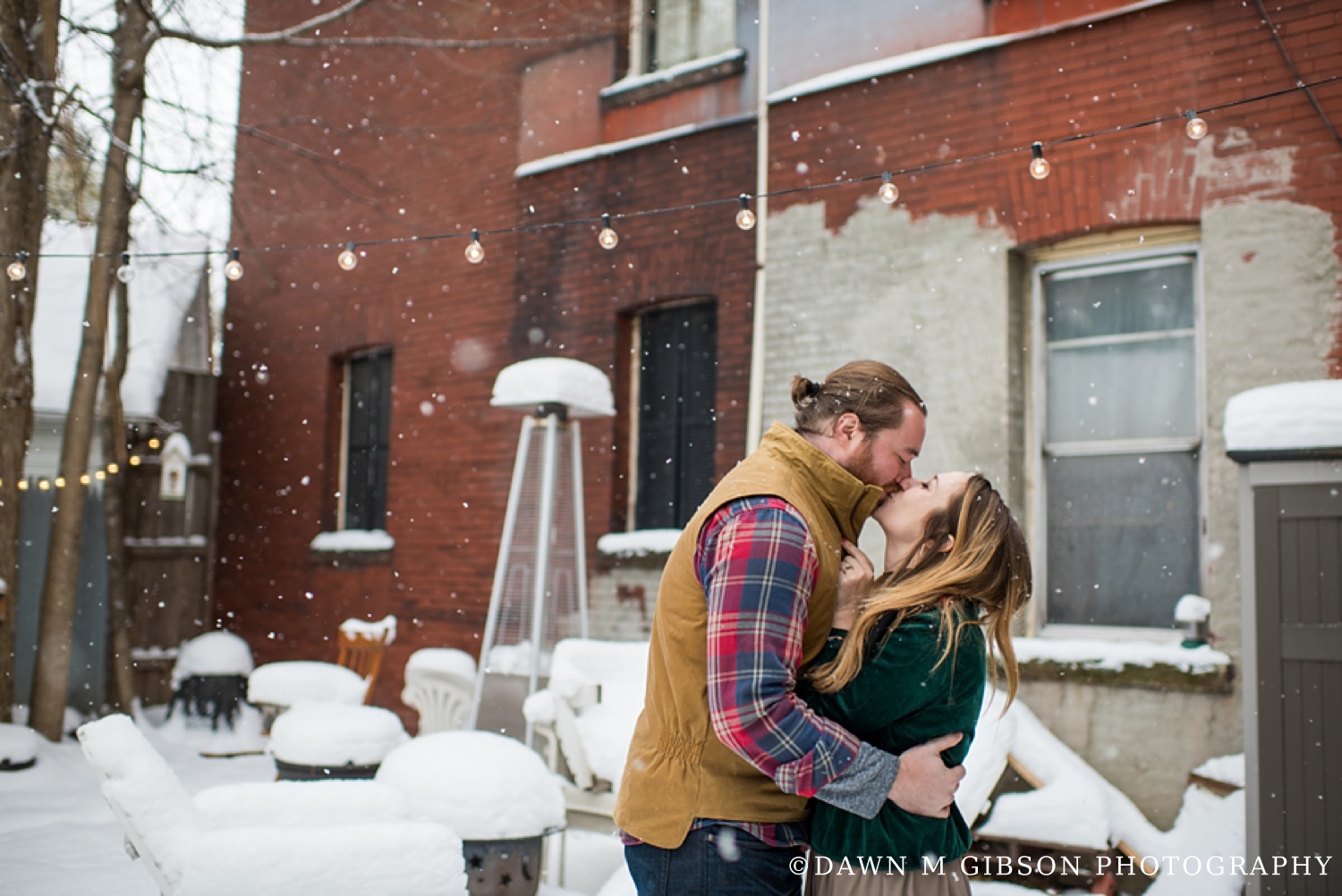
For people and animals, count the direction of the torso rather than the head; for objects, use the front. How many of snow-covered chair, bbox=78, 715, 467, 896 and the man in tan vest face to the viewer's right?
2

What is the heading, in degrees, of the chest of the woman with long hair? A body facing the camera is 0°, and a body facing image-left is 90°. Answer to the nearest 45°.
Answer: approximately 90°

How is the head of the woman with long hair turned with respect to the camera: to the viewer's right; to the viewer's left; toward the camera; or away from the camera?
to the viewer's left

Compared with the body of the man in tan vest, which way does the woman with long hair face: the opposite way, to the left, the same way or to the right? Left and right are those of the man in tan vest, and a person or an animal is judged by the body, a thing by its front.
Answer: the opposite way

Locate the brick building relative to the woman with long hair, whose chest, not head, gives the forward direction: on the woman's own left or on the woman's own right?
on the woman's own right

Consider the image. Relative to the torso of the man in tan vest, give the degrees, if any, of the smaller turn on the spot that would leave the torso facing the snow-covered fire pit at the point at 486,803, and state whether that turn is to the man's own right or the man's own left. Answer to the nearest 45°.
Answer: approximately 135° to the man's own left

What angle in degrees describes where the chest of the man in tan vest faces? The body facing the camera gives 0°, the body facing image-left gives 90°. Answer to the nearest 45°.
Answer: approximately 270°

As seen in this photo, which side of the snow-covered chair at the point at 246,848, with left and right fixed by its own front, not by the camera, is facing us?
right

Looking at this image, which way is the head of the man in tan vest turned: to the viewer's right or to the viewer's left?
to the viewer's right

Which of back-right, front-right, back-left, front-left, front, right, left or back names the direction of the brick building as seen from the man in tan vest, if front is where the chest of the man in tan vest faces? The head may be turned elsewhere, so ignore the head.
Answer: left

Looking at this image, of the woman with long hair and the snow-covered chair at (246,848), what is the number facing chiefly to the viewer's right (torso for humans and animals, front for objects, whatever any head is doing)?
1

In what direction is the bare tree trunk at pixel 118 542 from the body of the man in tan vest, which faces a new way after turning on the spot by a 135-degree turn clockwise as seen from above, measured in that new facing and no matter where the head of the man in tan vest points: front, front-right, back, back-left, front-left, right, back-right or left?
right

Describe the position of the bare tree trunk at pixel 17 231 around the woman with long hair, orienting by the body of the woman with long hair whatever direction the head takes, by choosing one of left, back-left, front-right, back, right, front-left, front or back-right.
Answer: front-right

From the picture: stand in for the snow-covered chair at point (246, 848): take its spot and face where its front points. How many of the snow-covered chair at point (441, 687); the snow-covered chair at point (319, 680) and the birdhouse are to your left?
3

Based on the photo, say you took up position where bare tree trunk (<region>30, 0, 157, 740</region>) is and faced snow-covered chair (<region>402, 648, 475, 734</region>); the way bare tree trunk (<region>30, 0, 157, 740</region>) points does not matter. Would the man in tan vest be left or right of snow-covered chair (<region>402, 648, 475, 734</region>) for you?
right
